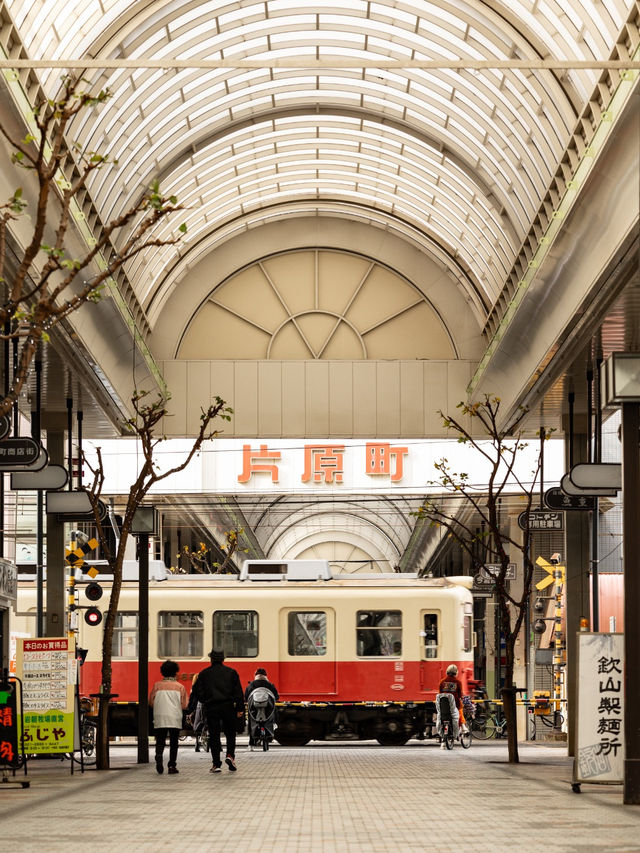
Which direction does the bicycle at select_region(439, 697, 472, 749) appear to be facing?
away from the camera

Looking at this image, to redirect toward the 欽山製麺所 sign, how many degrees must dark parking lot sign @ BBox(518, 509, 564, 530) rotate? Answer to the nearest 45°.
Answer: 0° — it already faces it

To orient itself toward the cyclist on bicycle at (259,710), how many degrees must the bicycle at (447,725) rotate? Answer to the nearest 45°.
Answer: approximately 135° to its left

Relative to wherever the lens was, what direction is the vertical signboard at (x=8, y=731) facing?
facing the viewer

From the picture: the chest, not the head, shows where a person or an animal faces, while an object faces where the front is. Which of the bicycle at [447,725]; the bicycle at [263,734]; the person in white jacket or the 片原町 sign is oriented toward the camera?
the 片原町 sign

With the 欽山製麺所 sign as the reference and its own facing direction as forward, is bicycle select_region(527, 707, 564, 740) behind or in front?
behind

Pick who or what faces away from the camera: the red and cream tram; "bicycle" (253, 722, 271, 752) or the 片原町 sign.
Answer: the bicycle

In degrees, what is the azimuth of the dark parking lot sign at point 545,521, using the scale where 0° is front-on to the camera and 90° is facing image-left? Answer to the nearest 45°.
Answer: approximately 0°

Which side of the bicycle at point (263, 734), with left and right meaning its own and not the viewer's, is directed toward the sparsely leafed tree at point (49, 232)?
back

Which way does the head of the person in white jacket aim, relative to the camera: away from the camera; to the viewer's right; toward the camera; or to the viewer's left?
away from the camera

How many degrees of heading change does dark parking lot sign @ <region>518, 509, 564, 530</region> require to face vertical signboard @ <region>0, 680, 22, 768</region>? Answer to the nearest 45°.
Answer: approximately 45° to its right

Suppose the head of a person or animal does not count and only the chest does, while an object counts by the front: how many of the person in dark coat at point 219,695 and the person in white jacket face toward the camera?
0

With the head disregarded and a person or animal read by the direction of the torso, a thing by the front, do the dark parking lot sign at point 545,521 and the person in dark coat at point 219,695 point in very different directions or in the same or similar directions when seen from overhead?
very different directions

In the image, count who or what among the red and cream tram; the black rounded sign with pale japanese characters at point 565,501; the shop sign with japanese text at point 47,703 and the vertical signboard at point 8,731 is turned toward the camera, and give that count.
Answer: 3

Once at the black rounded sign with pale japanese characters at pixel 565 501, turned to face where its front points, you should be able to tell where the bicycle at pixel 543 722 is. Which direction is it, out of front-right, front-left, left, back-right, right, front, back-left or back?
back

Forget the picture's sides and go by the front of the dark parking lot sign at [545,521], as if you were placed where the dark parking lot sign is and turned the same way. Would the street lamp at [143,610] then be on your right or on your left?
on your right

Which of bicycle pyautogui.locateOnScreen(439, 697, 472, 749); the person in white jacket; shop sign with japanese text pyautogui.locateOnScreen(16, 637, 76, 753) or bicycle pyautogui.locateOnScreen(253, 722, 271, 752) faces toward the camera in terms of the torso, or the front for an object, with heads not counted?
the shop sign with japanese text
